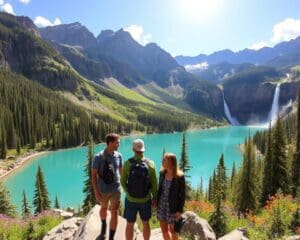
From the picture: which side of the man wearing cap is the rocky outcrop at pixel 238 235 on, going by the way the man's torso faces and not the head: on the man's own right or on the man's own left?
on the man's own right

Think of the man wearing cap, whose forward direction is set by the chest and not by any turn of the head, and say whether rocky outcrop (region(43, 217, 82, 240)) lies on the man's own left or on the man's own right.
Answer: on the man's own left

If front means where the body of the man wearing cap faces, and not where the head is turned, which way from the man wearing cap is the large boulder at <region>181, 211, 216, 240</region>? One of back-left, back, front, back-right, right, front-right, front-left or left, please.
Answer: front-right

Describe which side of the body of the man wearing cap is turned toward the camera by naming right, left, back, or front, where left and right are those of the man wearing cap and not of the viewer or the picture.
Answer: back

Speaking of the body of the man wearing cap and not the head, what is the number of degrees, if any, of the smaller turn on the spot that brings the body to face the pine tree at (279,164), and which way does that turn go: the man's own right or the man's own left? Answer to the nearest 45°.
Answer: approximately 45° to the man's own right

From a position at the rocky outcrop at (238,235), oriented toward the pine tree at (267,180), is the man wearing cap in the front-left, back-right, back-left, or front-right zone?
back-left

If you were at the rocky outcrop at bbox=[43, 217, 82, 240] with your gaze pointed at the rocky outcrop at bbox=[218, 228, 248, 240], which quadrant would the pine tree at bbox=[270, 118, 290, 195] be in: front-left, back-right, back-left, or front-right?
front-left

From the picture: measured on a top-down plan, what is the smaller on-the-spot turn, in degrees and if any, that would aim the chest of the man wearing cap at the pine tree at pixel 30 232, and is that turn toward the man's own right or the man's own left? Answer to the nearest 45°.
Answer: approximately 45° to the man's own left
